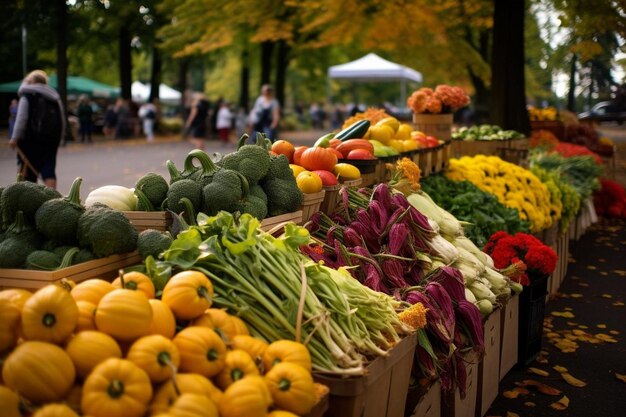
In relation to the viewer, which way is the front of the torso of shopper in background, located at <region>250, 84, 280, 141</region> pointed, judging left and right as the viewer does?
facing the viewer

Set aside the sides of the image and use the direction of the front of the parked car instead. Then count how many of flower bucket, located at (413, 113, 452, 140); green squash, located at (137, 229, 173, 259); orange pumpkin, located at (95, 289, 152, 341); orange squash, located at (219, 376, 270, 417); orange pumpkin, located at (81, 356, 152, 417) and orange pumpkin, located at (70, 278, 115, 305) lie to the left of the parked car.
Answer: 6

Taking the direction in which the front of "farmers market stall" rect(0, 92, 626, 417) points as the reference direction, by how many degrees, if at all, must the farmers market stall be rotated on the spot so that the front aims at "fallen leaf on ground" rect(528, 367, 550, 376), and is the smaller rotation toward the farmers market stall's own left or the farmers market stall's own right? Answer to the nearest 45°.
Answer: approximately 90° to the farmers market stall's own left

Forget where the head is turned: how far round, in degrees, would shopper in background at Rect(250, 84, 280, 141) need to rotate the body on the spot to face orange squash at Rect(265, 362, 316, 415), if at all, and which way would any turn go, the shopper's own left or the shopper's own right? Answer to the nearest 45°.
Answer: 0° — they already face it

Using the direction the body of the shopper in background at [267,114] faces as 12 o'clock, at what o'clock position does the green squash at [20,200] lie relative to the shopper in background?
The green squash is roughly at 12 o'clock from the shopper in background.

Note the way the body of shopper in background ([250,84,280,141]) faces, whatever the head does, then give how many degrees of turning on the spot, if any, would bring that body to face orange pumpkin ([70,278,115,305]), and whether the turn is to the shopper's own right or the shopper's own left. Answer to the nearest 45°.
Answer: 0° — they already face it

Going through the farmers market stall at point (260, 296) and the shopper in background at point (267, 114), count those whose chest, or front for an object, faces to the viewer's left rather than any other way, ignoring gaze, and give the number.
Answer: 0

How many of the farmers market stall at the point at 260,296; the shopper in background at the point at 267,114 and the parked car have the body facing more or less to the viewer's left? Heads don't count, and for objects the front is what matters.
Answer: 1

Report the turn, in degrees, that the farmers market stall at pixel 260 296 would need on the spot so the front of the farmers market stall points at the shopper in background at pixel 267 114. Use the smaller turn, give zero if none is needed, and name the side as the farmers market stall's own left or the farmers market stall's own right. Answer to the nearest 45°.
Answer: approximately 135° to the farmers market stall's own left

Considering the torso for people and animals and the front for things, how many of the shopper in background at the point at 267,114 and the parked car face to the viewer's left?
1

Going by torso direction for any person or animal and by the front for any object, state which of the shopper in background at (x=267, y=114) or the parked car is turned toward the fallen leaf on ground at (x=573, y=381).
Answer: the shopper in background

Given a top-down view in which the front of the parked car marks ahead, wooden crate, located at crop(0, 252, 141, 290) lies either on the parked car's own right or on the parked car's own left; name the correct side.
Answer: on the parked car's own left

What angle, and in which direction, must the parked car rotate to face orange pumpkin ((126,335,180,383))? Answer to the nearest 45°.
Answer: approximately 90° to its left

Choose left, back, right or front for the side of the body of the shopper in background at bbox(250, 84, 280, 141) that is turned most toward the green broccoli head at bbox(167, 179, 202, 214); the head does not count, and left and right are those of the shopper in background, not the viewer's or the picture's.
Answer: front

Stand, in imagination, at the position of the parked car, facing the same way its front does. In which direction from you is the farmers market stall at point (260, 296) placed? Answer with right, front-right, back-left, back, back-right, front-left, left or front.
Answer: left

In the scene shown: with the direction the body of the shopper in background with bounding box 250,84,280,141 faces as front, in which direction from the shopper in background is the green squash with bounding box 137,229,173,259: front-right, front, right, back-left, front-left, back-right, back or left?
front

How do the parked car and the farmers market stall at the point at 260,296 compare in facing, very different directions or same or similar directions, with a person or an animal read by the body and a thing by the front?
very different directions

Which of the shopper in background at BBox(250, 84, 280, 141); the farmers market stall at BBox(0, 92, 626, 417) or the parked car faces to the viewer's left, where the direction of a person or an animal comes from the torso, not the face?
the parked car

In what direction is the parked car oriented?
to the viewer's left
